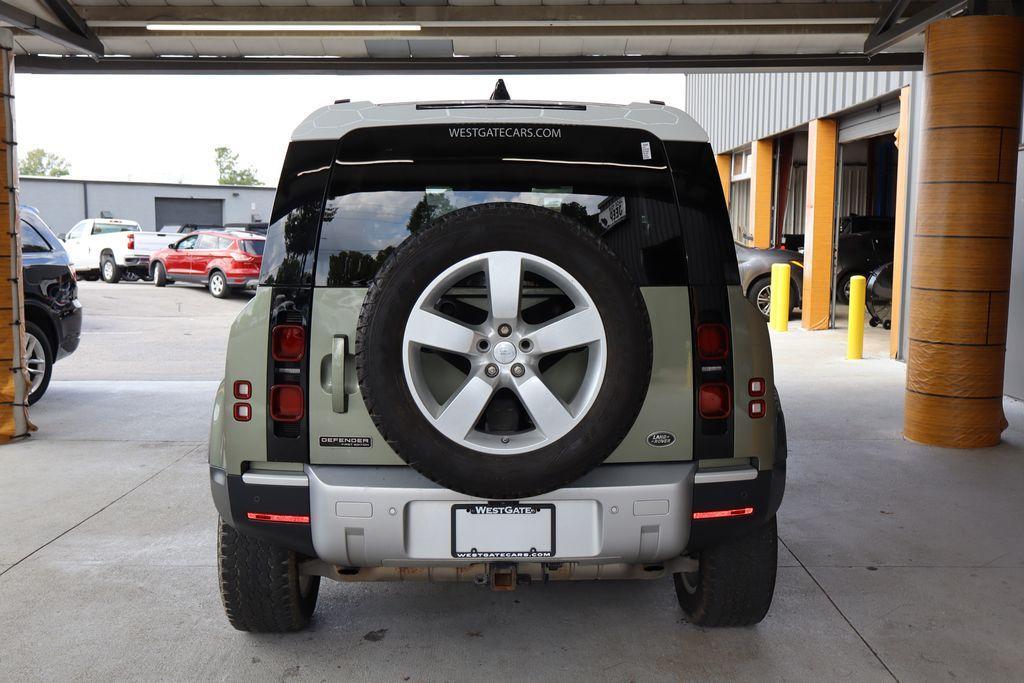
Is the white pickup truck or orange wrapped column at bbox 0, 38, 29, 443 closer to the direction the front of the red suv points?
the white pickup truck

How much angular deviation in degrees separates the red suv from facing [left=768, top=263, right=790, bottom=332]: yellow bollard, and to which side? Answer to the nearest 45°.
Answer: approximately 180°

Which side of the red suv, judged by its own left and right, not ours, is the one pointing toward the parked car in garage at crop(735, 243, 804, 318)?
back

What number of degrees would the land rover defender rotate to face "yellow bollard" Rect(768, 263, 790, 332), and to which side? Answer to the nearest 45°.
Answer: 0° — it already faces it

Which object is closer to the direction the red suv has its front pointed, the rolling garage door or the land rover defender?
the rolling garage door

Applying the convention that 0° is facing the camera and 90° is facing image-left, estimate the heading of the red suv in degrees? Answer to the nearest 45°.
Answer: approximately 135°

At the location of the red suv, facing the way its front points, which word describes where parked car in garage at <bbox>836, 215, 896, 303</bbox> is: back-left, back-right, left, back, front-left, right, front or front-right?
back

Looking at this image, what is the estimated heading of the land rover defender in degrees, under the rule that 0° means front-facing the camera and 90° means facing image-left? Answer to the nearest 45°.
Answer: approximately 180°
